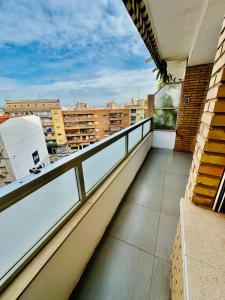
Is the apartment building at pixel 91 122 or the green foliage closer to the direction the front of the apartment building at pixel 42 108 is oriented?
the green foliage

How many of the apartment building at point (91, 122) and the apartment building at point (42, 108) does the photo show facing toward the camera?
2

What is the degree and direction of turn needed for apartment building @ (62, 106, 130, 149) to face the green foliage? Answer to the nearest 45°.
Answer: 0° — it already faces it

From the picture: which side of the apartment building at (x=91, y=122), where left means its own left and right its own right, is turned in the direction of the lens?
front

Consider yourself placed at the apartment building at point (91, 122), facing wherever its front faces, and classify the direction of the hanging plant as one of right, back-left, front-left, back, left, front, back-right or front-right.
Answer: front

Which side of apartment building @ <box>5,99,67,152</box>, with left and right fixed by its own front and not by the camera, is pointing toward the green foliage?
front

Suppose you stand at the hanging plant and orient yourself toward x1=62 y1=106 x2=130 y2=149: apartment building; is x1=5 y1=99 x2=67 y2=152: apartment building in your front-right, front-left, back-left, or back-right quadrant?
front-left

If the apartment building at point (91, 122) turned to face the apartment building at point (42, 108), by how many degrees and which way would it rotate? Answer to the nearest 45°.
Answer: approximately 45° to its right

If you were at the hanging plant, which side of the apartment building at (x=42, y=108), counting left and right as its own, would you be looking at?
front

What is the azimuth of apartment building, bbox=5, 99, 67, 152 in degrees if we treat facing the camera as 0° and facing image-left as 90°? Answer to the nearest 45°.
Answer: approximately 0°

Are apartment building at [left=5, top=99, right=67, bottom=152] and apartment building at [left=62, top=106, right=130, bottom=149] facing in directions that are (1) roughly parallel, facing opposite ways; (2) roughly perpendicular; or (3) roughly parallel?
roughly parallel

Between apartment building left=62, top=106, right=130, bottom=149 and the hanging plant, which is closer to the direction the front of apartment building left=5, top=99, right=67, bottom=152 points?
the hanging plant

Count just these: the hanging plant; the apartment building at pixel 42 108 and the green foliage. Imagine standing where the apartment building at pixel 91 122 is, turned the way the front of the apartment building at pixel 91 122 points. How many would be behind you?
0
